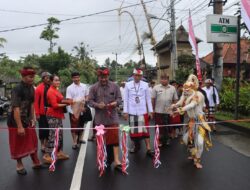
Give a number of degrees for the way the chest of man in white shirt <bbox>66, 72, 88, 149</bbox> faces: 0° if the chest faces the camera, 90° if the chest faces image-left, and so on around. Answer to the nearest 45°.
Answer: approximately 0°

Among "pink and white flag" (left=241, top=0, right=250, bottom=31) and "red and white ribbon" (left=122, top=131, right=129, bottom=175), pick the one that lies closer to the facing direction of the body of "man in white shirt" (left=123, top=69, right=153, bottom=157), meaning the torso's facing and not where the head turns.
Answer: the red and white ribbon

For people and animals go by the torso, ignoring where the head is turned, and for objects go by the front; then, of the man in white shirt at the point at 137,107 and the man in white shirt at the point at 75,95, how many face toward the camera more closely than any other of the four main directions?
2

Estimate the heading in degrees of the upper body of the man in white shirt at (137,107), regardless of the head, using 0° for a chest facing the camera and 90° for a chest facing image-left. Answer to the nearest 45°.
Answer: approximately 0°

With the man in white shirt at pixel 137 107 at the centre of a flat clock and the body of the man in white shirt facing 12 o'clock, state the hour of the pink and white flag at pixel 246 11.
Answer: The pink and white flag is roughly at 8 o'clock from the man in white shirt.

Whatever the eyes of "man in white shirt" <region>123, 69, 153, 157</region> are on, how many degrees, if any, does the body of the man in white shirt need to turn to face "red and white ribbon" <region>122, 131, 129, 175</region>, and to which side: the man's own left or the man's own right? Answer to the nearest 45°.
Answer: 0° — they already face it

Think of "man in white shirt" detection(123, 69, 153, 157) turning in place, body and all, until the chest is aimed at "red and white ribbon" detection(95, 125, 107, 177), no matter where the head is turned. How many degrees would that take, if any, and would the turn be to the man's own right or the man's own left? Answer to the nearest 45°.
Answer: approximately 45° to the man's own right

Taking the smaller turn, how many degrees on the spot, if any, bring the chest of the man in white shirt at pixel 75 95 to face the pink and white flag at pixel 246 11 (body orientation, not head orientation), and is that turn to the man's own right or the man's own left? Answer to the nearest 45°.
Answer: approximately 90° to the man's own left

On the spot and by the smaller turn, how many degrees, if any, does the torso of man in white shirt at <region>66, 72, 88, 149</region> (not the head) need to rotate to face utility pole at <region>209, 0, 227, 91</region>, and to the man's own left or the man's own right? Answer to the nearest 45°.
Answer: approximately 135° to the man's own left

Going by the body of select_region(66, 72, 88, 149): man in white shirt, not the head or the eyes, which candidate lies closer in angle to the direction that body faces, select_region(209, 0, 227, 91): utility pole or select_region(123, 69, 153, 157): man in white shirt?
the man in white shirt
